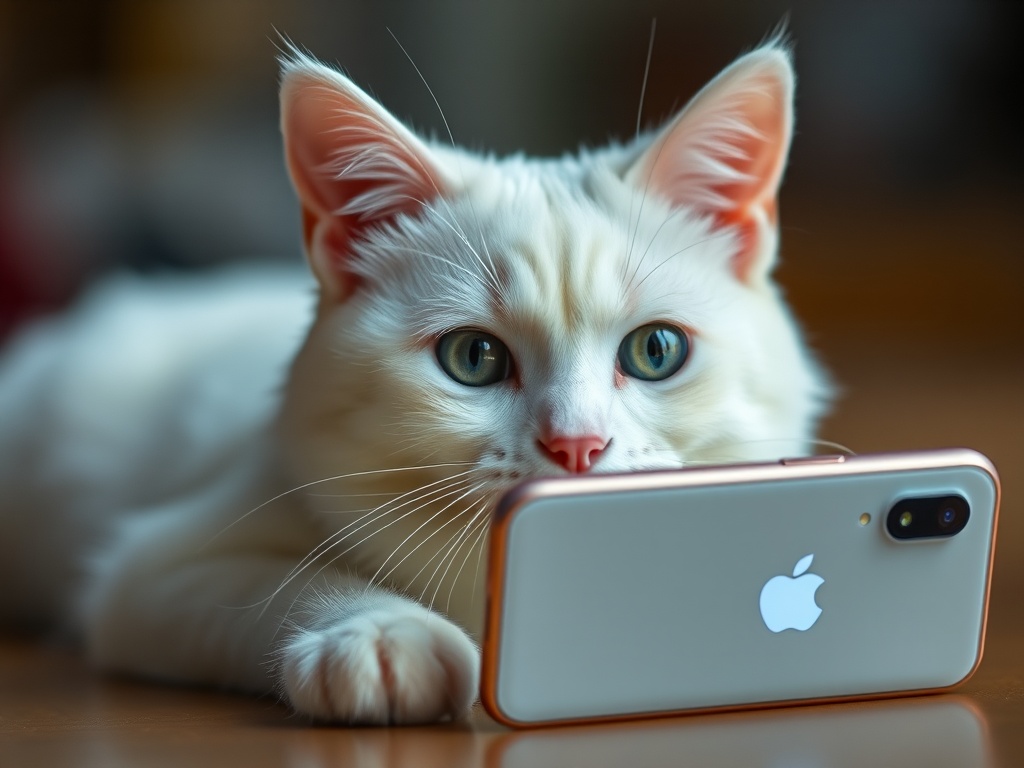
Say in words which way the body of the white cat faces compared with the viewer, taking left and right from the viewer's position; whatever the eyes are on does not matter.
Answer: facing the viewer and to the right of the viewer
